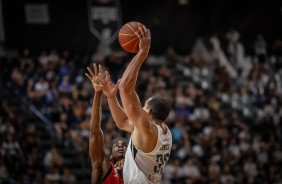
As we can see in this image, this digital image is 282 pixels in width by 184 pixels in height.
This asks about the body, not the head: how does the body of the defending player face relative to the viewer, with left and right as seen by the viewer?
facing the viewer and to the right of the viewer

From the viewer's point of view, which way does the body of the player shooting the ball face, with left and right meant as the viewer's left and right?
facing away from the viewer and to the left of the viewer

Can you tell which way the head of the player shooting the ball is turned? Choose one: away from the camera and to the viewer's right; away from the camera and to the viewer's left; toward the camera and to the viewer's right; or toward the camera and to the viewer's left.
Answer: away from the camera and to the viewer's left

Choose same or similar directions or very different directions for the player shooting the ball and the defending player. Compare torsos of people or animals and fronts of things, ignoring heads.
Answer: very different directions

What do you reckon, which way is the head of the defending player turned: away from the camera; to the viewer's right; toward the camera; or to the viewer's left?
toward the camera

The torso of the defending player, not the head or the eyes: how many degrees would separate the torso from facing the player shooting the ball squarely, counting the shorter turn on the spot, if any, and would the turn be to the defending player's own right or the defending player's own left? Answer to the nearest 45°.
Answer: approximately 45° to the defending player's own left
